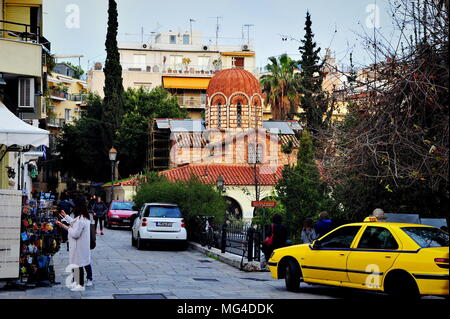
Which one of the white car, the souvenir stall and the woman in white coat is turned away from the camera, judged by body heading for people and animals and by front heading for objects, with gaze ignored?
the white car

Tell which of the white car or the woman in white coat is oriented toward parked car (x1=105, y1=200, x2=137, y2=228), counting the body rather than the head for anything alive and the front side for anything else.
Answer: the white car

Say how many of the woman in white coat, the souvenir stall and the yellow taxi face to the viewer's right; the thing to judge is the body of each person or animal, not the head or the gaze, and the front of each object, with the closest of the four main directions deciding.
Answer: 1

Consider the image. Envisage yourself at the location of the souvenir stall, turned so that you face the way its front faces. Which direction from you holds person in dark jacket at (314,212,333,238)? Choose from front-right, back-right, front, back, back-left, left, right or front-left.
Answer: front

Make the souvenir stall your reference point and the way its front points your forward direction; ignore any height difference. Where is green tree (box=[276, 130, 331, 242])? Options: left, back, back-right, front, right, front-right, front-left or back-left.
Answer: front-left

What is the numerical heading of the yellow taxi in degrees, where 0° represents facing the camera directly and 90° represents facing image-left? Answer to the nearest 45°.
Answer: approximately 135°

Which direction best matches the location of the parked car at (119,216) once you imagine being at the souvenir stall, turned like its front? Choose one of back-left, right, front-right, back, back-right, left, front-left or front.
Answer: left

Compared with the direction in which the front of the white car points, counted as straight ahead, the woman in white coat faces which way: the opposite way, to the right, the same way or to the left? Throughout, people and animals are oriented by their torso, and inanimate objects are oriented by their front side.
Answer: to the left

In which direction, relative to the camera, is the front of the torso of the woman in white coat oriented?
to the viewer's left

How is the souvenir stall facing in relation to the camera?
to the viewer's right

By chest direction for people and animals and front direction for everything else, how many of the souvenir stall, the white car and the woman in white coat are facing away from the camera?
1

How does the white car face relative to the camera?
away from the camera

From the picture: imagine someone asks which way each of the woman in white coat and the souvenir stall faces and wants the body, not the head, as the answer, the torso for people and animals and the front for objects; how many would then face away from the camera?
0

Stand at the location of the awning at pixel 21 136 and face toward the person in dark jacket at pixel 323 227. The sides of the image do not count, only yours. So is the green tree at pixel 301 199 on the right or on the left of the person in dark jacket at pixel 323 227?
left

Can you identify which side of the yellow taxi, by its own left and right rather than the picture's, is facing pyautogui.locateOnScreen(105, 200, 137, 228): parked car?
front

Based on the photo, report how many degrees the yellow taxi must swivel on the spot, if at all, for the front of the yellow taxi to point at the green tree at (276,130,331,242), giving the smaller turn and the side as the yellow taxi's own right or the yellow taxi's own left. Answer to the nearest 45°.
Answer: approximately 45° to the yellow taxi's own right

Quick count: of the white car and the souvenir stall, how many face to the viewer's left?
0
